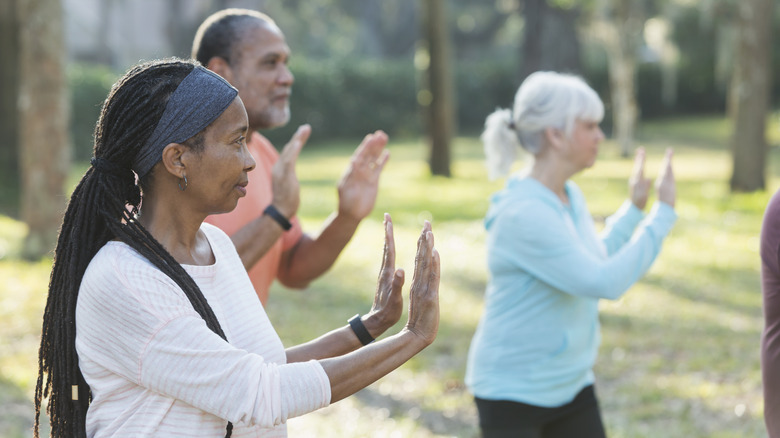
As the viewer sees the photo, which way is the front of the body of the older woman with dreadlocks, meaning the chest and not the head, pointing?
to the viewer's right

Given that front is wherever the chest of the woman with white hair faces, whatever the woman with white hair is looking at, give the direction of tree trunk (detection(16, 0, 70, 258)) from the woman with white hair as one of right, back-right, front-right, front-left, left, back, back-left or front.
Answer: back-left

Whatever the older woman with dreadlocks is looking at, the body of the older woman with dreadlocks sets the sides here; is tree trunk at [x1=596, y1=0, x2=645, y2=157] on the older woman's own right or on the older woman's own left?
on the older woman's own left

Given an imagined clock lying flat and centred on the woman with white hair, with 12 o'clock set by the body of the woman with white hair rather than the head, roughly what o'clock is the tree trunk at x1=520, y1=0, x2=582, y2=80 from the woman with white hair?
The tree trunk is roughly at 9 o'clock from the woman with white hair.

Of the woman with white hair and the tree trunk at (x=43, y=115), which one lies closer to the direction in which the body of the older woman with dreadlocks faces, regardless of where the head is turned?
the woman with white hair

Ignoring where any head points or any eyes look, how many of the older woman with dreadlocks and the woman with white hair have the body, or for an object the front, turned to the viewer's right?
2

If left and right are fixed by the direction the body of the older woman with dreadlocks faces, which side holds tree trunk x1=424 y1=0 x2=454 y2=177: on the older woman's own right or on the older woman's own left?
on the older woman's own left

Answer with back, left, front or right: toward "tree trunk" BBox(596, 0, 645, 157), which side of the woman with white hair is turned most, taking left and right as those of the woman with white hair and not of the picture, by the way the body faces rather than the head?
left

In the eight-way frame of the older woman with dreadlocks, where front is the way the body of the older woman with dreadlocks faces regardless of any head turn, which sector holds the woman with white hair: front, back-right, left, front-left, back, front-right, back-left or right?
front-left

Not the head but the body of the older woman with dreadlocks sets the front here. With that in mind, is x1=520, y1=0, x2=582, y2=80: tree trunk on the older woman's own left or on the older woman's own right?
on the older woman's own left

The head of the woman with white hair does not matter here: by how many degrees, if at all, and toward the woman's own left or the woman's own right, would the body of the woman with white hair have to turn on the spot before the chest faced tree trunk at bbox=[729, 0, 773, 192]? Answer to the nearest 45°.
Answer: approximately 90° to the woman's own left

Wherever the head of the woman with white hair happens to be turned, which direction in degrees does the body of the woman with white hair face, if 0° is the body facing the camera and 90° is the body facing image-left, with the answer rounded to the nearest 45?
approximately 270°

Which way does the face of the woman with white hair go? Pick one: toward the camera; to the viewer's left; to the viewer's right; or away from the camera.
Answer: to the viewer's right

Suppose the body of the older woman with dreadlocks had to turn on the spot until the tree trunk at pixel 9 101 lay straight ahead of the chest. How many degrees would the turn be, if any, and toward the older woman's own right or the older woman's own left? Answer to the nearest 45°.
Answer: approximately 90° to the older woman's own left

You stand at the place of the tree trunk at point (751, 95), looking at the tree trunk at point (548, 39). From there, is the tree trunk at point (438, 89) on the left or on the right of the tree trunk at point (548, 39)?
left
